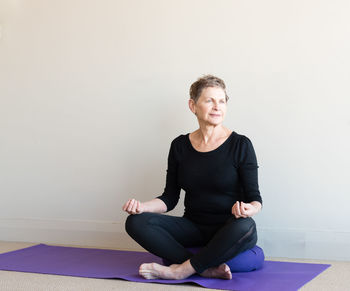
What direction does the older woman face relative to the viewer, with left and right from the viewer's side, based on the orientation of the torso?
facing the viewer and to the left of the viewer
